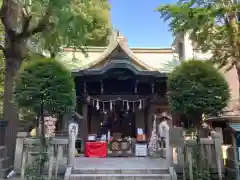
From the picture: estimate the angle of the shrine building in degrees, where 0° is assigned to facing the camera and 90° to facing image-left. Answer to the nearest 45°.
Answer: approximately 0°

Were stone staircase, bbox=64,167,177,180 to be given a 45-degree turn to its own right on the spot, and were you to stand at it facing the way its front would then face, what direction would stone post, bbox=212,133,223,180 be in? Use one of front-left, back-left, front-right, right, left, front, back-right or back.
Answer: back-left

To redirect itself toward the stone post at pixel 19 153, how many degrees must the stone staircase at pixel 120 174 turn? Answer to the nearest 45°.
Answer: approximately 90° to its right

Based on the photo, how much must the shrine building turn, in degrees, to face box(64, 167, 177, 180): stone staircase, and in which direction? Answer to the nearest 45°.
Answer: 0° — it already faces it

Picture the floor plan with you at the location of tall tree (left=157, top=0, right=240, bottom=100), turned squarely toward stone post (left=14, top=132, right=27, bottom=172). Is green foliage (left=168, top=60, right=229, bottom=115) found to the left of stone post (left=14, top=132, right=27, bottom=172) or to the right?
left

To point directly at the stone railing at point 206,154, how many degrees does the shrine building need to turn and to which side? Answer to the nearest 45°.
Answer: approximately 45° to its left

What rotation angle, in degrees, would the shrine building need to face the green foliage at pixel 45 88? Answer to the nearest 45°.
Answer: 0° — it already faces it

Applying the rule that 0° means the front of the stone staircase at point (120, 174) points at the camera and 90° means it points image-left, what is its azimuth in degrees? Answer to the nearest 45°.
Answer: approximately 0°

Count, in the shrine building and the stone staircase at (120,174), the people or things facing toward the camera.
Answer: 2
